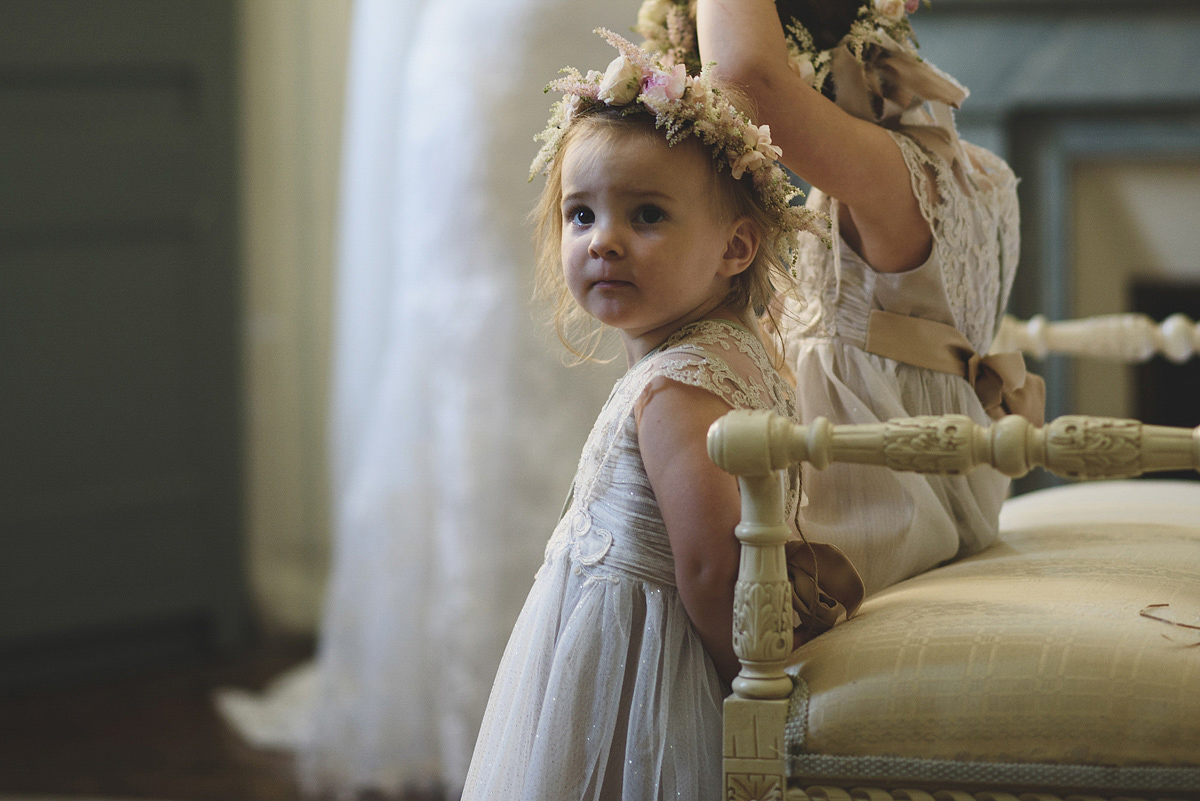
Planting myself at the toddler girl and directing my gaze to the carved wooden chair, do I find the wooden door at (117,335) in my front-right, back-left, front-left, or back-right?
back-left

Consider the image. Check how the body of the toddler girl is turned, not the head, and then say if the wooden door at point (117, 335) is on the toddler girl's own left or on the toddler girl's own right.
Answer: on the toddler girl's own right
